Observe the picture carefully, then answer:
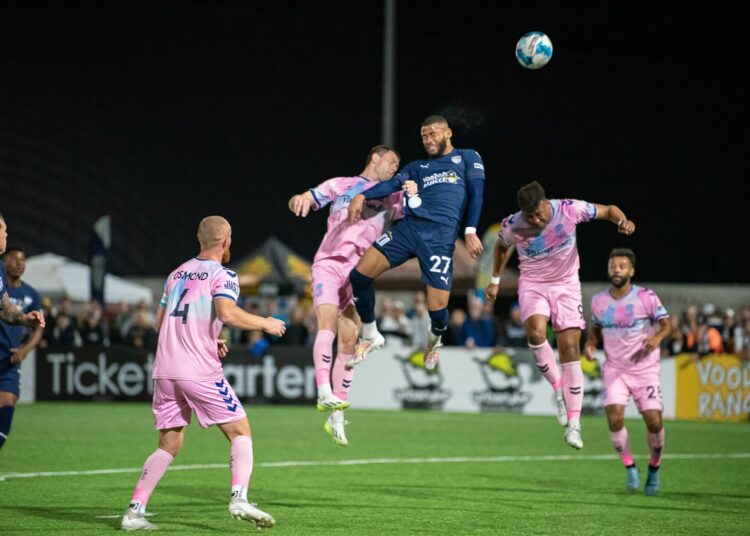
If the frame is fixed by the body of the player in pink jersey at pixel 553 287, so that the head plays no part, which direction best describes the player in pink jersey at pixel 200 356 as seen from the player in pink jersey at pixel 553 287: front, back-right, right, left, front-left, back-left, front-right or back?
front-right

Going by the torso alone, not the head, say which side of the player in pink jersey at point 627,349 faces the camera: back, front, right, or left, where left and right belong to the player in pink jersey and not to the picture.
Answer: front

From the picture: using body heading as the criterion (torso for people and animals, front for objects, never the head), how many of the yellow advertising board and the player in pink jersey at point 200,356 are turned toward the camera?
1

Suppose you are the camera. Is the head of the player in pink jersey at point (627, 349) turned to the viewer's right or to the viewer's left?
to the viewer's left

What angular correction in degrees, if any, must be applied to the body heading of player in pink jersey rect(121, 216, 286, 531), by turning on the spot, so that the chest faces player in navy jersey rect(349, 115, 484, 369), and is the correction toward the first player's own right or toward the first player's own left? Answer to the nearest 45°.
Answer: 0° — they already face them

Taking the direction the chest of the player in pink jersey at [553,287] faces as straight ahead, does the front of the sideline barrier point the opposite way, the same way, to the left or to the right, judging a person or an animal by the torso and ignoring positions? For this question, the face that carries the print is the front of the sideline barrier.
the same way

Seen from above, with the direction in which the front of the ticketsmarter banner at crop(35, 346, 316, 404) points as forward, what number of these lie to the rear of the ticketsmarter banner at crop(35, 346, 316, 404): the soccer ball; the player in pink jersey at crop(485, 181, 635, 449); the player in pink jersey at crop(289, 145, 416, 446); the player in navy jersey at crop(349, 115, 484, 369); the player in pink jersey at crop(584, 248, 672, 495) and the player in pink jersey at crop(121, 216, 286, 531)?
0

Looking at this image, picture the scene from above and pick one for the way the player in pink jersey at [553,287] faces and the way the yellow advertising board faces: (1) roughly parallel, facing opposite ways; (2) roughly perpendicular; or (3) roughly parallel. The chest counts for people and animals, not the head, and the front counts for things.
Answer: roughly parallel

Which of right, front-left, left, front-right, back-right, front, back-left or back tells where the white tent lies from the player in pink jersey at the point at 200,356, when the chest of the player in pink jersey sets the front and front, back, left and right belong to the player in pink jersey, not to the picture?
front-left

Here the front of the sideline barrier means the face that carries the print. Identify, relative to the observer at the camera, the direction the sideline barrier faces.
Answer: facing the viewer

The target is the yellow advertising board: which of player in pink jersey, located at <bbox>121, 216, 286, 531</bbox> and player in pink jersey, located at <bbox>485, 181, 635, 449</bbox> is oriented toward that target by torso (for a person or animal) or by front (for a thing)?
player in pink jersey, located at <bbox>121, 216, 286, 531</bbox>

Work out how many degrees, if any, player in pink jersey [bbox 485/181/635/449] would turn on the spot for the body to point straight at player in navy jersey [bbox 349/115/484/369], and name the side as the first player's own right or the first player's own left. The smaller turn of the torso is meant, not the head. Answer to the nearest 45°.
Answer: approximately 45° to the first player's own right

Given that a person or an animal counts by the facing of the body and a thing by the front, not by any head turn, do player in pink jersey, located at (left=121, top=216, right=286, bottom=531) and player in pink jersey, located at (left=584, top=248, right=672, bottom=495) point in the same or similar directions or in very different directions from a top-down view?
very different directions

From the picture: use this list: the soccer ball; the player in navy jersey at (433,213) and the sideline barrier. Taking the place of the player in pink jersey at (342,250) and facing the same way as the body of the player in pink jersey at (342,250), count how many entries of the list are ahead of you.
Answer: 2

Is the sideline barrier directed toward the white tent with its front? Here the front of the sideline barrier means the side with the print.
no

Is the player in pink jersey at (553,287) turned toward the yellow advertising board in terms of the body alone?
no

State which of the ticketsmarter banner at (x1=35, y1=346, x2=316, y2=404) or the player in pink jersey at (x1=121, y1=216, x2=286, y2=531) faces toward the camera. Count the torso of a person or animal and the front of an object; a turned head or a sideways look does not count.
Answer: the ticketsmarter banner

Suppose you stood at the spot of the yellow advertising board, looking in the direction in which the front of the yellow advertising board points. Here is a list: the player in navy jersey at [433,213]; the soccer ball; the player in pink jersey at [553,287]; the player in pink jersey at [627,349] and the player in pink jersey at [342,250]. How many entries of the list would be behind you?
0

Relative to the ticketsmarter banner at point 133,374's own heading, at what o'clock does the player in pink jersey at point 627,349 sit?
The player in pink jersey is roughly at 11 o'clock from the ticketsmarter banner.
